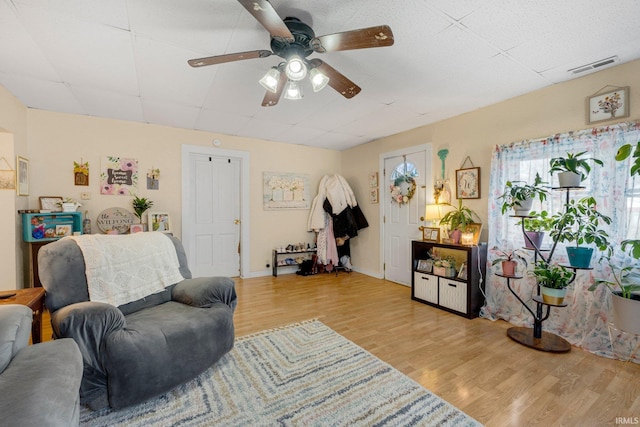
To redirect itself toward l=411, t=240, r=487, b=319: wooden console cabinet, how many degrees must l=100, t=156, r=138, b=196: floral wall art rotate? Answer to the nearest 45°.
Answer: approximately 45° to its left

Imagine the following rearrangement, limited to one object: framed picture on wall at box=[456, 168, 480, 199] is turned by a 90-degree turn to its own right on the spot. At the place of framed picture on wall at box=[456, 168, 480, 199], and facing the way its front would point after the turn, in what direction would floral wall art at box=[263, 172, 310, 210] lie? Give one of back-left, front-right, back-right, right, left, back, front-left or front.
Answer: front-left

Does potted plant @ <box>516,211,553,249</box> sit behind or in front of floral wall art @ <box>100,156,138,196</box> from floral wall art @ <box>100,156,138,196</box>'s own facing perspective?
in front

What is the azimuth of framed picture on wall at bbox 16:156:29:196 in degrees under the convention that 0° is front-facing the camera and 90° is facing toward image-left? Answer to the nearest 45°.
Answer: approximately 315°

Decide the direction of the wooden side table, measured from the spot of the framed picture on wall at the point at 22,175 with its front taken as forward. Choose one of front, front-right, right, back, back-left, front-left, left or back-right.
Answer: front-right

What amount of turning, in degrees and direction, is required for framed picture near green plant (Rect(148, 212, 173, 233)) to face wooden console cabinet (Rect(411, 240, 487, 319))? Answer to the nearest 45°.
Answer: approximately 45° to its left

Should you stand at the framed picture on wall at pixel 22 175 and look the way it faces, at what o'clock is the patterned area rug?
The patterned area rug is roughly at 1 o'clock from the framed picture on wall.

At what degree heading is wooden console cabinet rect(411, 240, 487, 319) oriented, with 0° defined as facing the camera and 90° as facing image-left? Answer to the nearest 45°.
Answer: approximately 45°

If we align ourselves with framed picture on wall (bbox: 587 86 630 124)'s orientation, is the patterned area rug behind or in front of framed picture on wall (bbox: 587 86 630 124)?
in front

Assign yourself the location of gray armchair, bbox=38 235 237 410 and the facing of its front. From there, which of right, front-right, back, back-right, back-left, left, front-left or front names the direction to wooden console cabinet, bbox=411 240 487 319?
front-left

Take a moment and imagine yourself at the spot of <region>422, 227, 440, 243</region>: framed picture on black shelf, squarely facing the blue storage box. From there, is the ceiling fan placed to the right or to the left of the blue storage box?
left

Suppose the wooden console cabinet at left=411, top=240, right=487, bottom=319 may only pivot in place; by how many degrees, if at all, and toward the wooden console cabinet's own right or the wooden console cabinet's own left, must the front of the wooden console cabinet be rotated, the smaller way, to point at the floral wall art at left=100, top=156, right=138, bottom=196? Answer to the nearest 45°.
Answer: approximately 45° to the wooden console cabinet's own right

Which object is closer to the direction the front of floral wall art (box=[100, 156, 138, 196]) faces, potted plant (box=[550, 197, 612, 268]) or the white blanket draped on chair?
the white blanket draped on chair

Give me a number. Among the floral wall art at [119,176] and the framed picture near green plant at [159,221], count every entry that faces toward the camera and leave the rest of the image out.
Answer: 2

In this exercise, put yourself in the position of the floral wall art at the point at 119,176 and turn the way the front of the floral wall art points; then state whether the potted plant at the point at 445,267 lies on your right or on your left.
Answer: on your left

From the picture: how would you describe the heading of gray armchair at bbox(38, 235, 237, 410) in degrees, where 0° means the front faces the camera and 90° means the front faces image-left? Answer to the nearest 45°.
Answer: approximately 315°

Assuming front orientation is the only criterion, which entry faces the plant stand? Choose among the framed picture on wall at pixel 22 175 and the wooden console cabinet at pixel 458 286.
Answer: the framed picture on wall
